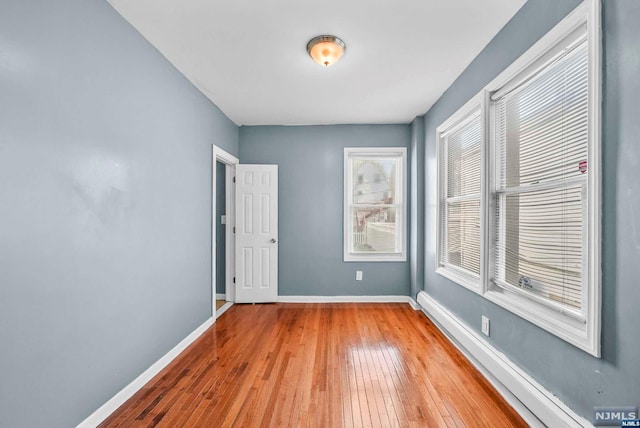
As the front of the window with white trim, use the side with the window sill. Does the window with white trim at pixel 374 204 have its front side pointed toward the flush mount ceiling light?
yes

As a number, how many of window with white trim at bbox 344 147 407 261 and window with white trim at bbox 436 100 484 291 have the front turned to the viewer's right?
0

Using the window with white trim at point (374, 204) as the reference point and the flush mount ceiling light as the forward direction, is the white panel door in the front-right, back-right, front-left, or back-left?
front-right

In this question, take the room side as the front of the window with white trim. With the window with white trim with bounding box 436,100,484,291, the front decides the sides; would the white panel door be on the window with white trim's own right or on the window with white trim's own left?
on the window with white trim's own right

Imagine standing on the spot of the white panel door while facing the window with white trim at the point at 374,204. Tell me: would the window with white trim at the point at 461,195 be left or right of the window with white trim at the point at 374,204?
right

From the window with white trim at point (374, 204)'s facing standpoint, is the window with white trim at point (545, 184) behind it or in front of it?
in front

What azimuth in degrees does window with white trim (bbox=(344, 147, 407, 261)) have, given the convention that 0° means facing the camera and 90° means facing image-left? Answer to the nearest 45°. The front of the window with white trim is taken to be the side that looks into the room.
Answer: approximately 0°

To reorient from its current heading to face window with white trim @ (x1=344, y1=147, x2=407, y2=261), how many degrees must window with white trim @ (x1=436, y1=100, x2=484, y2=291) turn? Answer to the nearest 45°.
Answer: approximately 90° to its right

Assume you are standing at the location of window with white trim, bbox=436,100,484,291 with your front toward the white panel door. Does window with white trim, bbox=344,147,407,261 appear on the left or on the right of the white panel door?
right

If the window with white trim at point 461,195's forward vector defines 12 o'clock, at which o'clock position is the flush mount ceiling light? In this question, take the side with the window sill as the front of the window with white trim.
The flush mount ceiling light is roughly at 12 o'clock from the window with white trim.

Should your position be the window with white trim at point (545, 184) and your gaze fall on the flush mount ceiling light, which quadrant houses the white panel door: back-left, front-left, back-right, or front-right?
front-right

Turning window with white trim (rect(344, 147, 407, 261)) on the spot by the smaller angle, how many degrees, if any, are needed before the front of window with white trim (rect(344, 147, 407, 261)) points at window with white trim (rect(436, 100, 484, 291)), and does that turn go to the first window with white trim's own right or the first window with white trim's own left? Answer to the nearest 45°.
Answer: approximately 45° to the first window with white trim's own left

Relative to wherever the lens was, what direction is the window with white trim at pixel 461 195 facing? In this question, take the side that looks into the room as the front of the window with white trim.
facing the viewer and to the left of the viewer
